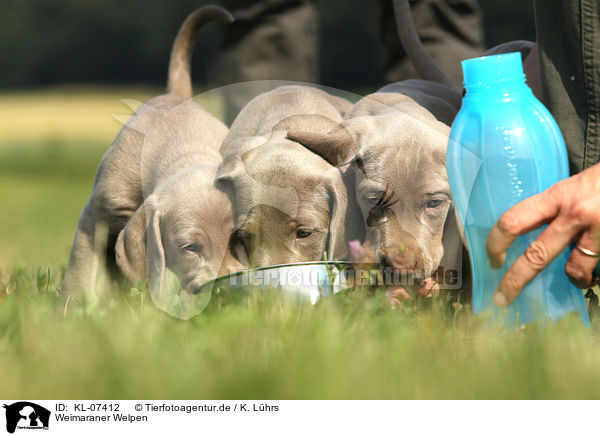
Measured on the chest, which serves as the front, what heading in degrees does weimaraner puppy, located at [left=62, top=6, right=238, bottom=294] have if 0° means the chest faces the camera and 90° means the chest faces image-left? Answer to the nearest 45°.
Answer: approximately 315°
